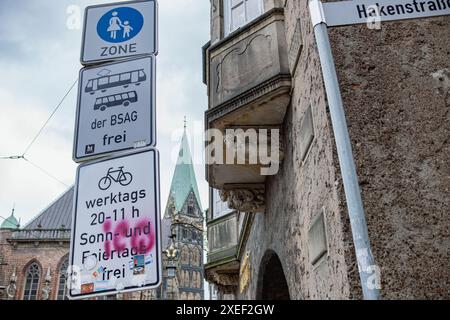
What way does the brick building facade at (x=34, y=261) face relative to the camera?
toward the camera

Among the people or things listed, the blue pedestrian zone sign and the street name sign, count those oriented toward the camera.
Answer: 2

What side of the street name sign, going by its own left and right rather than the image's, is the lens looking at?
front

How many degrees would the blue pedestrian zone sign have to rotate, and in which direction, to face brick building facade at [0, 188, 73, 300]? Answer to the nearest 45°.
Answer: approximately 180°

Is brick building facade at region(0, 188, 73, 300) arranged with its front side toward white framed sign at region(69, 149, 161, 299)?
yes

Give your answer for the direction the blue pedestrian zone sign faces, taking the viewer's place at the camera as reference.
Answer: facing the viewer

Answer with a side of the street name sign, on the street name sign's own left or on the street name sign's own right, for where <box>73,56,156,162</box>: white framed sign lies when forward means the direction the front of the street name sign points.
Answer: on the street name sign's own right

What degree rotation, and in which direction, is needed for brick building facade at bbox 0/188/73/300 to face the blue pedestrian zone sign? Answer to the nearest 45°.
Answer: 0° — it already faces it

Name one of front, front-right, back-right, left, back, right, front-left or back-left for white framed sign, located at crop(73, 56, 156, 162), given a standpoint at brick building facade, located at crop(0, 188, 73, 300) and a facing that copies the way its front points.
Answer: front

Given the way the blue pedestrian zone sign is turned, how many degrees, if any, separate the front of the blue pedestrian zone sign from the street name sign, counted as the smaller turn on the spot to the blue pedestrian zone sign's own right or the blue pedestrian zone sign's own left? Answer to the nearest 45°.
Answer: approximately 90° to the blue pedestrian zone sign's own left
